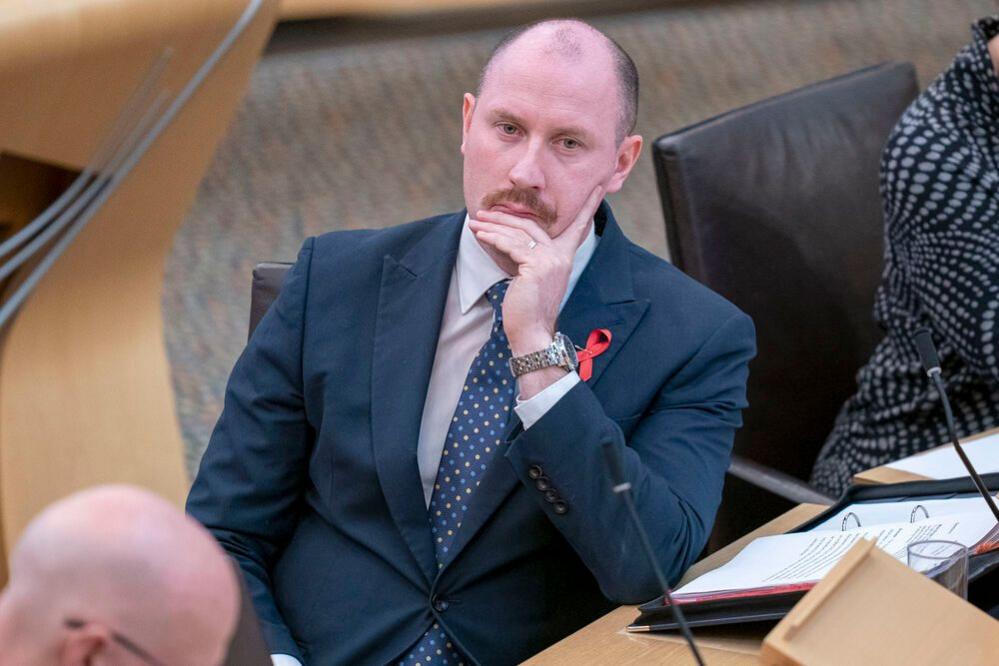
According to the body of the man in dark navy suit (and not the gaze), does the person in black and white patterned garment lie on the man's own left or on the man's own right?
on the man's own left

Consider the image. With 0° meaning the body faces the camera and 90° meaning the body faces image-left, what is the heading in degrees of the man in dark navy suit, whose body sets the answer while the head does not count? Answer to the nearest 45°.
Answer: approximately 0°

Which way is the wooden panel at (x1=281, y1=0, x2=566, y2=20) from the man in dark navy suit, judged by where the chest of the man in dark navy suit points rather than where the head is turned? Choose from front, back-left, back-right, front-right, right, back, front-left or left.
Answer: back

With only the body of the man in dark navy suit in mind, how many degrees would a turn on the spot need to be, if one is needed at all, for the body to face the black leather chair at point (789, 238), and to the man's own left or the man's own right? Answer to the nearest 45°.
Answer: approximately 135° to the man's own left
